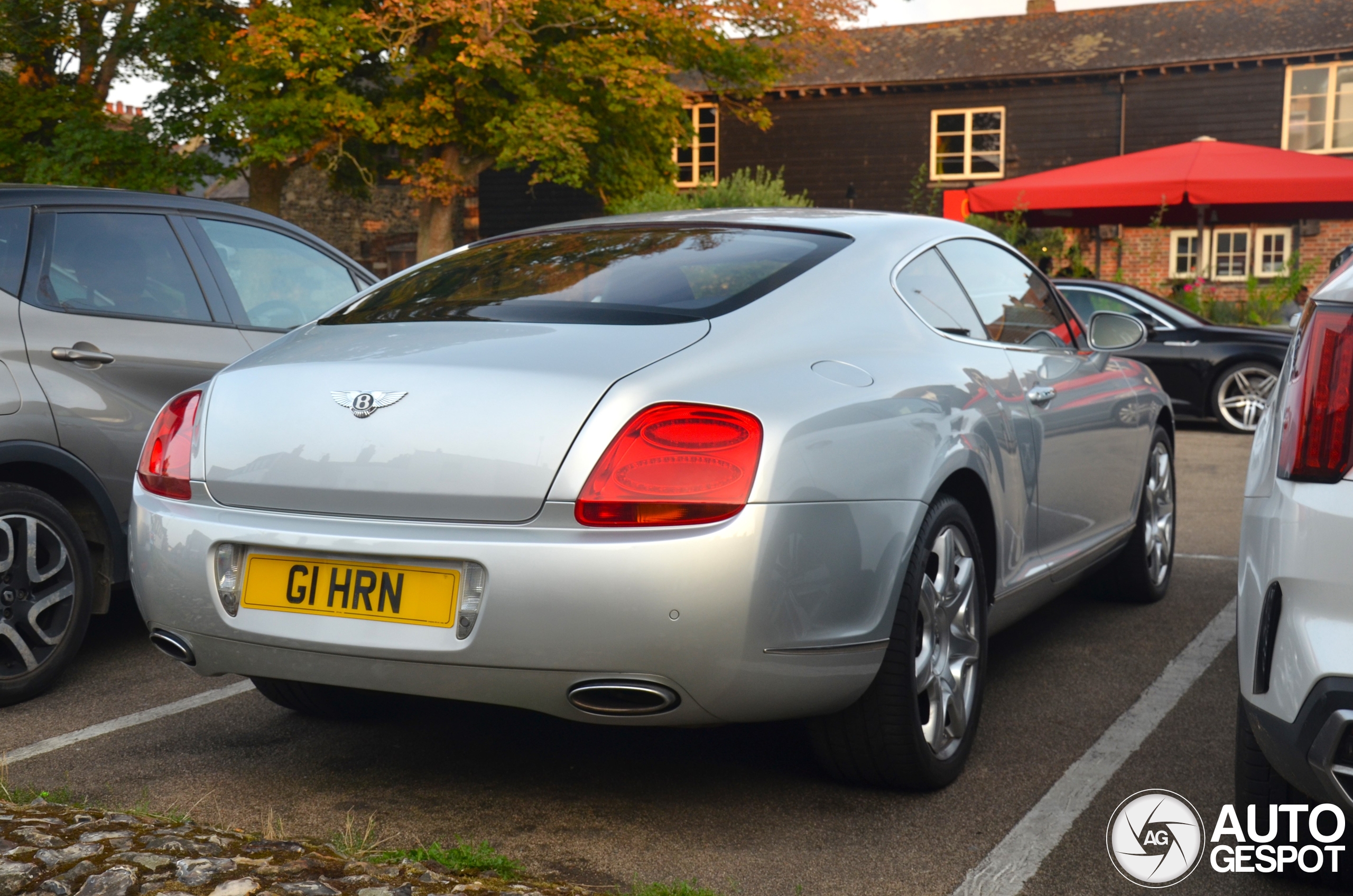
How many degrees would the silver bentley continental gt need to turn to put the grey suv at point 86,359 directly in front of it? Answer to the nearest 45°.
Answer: approximately 90° to its left

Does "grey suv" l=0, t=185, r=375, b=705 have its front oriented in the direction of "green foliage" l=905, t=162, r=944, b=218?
yes

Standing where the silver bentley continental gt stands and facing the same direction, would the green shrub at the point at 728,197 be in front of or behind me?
in front

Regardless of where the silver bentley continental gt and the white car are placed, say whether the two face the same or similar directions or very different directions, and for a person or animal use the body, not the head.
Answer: same or similar directions

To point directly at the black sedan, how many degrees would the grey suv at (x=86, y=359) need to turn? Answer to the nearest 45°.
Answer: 0° — it already faces it

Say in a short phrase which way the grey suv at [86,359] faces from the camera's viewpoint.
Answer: facing away from the viewer and to the right of the viewer

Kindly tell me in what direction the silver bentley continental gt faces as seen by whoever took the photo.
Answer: facing away from the viewer and to the right of the viewer

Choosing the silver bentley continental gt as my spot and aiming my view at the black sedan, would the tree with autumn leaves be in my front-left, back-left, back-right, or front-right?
front-left

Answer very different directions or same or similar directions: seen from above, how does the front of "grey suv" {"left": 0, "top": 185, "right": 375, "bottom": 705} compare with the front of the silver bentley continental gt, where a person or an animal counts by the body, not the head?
same or similar directions

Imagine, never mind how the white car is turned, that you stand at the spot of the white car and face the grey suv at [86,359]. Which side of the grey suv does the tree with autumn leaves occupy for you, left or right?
right

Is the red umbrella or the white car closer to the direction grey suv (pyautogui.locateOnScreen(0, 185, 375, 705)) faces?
the red umbrella

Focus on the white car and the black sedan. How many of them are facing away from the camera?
1

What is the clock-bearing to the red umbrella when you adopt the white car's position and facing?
The red umbrella is roughly at 12 o'clock from the white car.

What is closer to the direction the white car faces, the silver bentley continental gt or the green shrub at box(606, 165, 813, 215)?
the green shrub

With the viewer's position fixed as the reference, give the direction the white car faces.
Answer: facing away from the viewer

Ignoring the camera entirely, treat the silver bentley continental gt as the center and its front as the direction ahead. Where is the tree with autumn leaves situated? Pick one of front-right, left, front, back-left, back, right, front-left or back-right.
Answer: front-left

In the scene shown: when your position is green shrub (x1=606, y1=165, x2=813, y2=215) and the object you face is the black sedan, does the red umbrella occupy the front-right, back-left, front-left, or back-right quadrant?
front-left
